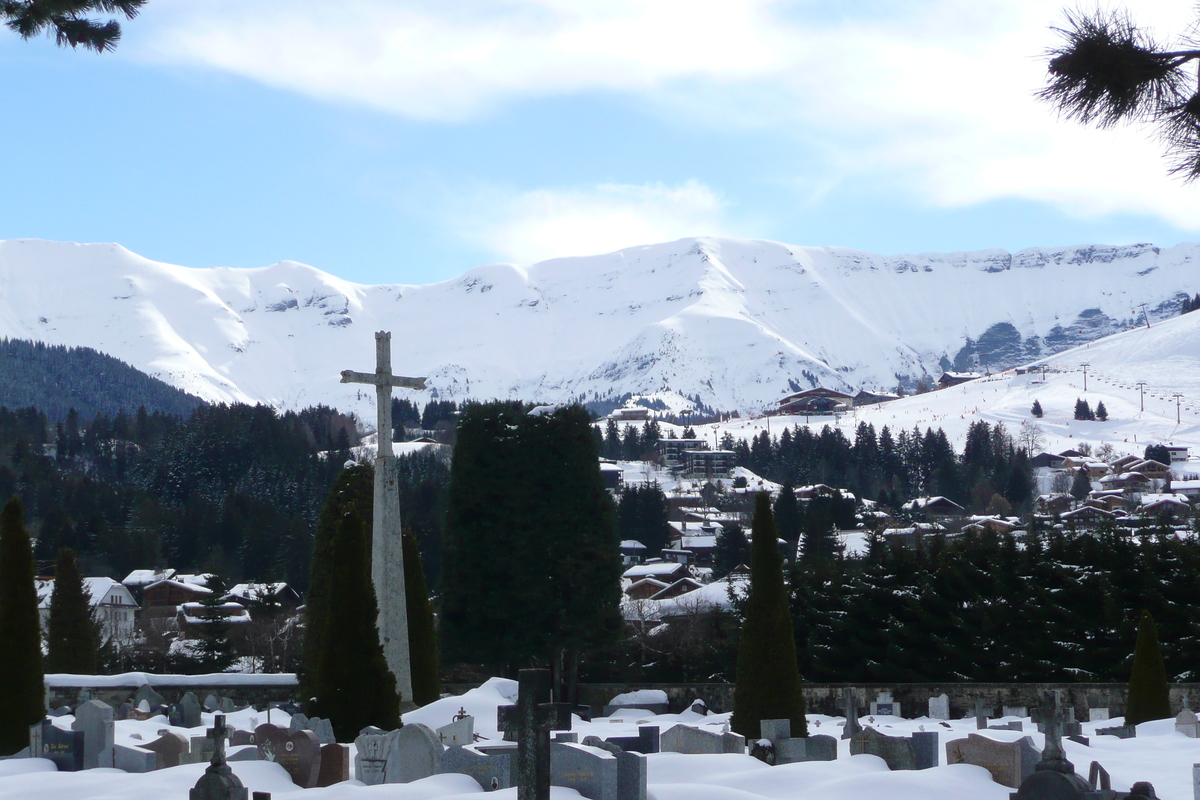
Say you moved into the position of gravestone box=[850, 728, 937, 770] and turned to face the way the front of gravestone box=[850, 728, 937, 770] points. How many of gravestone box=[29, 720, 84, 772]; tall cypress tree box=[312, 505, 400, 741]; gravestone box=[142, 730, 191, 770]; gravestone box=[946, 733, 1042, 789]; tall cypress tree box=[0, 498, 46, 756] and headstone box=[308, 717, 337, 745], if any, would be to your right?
5

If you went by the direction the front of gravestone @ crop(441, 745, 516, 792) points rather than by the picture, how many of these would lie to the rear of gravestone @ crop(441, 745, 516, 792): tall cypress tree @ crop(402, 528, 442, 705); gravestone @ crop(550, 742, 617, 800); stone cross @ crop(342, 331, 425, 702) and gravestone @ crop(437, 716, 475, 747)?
3

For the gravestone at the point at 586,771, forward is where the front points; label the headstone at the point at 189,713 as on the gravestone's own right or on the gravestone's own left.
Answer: on the gravestone's own right

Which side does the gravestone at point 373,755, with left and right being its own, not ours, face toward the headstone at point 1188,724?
left

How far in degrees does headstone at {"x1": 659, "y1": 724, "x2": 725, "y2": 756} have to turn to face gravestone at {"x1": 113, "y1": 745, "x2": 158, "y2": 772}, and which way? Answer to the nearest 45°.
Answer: approximately 90° to its right

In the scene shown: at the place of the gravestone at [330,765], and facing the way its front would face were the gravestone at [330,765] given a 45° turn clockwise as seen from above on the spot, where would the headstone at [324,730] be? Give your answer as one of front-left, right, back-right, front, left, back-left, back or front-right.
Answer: right

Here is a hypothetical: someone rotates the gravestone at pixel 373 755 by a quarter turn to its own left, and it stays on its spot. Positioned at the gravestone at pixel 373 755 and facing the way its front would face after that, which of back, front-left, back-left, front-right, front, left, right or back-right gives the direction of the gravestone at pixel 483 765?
front-right

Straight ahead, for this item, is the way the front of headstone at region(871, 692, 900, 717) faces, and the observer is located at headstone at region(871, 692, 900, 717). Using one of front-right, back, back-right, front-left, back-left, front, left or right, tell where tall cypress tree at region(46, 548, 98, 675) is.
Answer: right

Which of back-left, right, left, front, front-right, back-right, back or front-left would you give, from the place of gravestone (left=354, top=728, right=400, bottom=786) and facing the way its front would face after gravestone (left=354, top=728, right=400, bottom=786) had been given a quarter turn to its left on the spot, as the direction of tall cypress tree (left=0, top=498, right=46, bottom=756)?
back-left

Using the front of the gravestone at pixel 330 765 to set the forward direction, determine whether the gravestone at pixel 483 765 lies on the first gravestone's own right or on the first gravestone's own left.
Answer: on the first gravestone's own left
